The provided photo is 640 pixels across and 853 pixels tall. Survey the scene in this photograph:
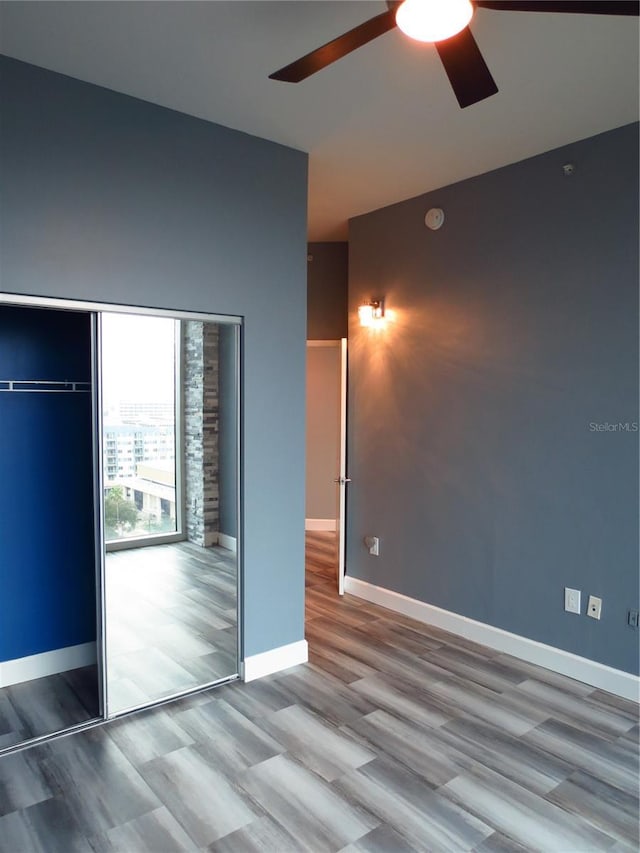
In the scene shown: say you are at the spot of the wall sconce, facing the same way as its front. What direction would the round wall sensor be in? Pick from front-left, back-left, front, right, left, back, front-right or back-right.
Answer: left

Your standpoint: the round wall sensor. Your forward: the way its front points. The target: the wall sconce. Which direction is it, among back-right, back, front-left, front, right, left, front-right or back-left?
right

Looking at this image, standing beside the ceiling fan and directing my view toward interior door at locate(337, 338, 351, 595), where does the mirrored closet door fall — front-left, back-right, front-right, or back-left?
front-left

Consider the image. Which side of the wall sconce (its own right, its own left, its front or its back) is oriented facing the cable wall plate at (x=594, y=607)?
left

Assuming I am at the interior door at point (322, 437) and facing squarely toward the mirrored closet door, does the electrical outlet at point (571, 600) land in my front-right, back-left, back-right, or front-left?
front-left

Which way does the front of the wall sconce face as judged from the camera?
facing the viewer and to the left of the viewer

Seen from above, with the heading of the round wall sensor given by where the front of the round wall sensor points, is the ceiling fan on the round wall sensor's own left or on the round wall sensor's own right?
on the round wall sensor's own left

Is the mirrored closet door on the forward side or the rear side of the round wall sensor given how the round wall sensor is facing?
on the forward side

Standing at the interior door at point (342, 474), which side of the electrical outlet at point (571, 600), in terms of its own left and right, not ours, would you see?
right

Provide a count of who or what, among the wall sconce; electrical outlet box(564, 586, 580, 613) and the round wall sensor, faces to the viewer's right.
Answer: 0

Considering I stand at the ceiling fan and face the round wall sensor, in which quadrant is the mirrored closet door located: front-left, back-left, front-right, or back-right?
front-left
